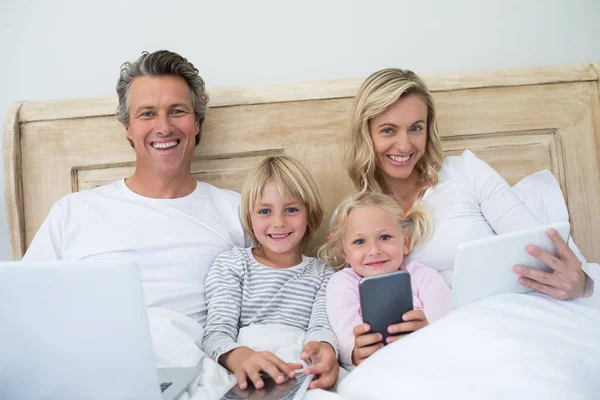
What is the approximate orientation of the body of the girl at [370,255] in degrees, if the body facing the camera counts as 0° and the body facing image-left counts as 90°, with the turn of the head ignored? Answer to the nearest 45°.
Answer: approximately 0°

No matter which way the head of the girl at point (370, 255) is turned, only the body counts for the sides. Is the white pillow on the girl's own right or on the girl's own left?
on the girl's own left

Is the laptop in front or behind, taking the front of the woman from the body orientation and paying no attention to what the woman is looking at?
in front

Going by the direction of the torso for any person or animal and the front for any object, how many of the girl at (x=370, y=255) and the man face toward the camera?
2

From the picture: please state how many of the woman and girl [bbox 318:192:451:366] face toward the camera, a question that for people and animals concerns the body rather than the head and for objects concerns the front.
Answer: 2

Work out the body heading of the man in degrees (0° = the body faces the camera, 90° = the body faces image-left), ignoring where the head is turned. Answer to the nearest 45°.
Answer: approximately 0°

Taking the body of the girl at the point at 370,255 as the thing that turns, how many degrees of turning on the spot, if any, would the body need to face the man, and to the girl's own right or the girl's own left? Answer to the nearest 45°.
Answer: approximately 90° to the girl's own right

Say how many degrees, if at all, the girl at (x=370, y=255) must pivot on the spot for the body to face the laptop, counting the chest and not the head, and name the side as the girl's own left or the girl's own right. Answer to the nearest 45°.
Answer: approximately 45° to the girl's own right

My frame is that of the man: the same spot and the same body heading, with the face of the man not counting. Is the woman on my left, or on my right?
on my left

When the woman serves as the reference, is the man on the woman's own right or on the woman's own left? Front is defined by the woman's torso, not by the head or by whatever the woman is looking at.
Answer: on the woman's own right
